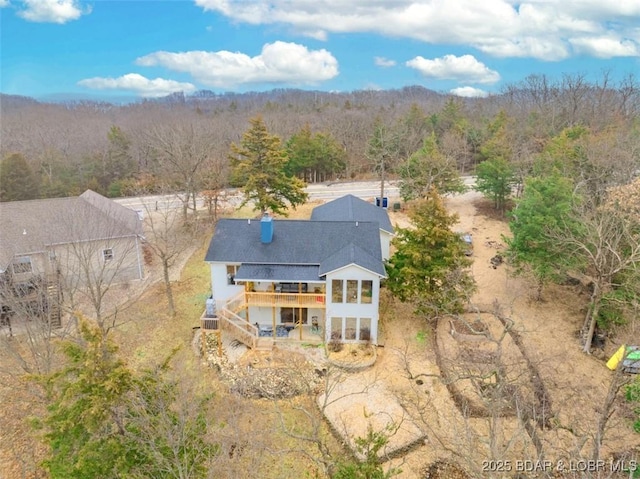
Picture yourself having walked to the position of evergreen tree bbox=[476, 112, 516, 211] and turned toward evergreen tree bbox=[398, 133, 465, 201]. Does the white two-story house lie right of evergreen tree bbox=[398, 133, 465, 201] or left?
left

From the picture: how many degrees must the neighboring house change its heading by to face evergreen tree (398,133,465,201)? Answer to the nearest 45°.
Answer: approximately 90° to its right

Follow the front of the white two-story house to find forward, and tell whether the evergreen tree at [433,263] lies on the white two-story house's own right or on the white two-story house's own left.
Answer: on the white two-story house's own right

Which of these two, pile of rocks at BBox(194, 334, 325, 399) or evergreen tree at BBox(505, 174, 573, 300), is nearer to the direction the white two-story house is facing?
the evergreen tree

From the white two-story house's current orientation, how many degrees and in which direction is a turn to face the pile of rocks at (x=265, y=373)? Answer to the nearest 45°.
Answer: approximately 180°

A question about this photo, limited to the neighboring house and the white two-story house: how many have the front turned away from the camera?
2

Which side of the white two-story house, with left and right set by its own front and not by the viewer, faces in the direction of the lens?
back

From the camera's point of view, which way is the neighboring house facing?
away from the camera

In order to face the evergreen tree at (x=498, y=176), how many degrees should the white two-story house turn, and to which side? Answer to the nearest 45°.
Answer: approximately 45° to its right

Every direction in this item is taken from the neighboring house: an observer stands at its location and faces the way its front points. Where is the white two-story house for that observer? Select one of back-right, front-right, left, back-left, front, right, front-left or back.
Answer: back-right

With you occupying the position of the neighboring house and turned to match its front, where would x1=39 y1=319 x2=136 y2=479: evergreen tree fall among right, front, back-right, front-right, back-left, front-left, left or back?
back

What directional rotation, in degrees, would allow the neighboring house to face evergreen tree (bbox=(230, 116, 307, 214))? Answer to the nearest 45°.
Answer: approximately 90° to its right

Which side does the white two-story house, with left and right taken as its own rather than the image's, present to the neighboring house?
left
